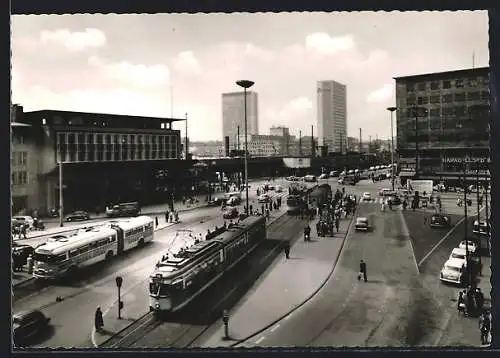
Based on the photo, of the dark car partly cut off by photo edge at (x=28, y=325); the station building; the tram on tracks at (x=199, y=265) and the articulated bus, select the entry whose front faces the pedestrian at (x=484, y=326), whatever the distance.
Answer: the station building

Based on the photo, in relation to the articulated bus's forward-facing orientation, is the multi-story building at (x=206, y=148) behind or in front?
behind
